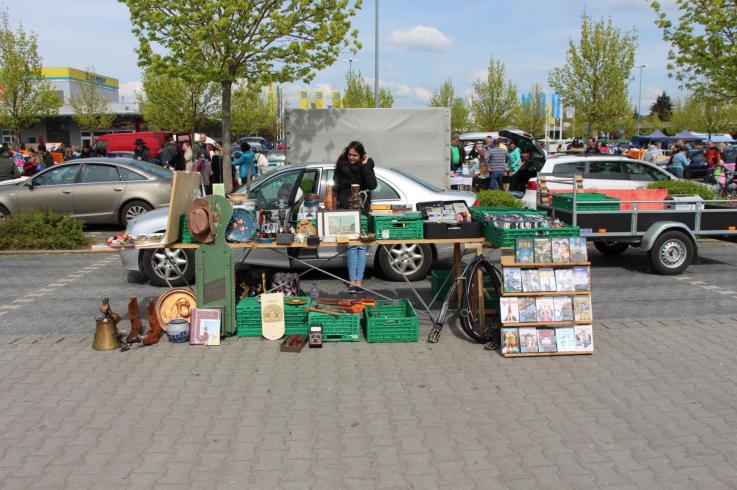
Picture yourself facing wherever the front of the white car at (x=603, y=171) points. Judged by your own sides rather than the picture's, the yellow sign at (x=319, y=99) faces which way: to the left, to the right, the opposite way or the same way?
to the right

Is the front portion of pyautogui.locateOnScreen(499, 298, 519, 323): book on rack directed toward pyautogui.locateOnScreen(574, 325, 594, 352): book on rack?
no

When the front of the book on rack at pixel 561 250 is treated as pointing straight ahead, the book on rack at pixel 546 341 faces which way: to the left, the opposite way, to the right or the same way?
the same way

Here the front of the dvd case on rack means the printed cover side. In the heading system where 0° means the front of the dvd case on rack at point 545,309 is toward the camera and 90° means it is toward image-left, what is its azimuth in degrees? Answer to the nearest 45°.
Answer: approximately 0°

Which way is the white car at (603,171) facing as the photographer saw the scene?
facing to the right of the viewer

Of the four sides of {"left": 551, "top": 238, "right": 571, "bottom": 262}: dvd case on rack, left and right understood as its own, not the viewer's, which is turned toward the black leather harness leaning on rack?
right

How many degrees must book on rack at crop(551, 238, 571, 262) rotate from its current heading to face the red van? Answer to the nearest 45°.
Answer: approximately 135° to its right

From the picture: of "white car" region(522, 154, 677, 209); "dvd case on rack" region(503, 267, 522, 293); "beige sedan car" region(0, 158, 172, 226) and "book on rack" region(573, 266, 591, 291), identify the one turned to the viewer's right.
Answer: the white car

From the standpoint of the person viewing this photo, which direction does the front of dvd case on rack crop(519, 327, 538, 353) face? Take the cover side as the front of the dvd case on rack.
facing the viewer

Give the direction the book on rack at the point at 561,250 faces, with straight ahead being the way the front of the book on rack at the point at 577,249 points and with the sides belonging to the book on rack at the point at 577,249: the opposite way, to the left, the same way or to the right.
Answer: the same way

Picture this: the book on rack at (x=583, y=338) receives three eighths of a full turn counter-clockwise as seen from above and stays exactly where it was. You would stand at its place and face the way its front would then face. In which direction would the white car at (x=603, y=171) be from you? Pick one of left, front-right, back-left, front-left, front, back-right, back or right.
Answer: front-left

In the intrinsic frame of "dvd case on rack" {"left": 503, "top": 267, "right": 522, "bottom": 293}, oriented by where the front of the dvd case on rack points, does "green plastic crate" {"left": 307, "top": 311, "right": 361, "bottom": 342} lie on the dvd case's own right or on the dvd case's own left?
on the dvd case's own right

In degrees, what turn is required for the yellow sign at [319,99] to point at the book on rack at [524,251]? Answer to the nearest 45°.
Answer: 0° — it already faces it

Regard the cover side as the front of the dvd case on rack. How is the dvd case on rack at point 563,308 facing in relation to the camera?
toward the camera

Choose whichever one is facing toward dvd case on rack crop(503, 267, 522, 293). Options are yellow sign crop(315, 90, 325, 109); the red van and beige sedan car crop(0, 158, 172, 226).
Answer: the yellow sign

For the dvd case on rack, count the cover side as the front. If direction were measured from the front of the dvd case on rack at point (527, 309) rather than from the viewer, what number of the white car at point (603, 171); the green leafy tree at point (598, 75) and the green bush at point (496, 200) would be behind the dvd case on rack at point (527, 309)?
3

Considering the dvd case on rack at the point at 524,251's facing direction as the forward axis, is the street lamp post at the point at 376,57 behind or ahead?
behind

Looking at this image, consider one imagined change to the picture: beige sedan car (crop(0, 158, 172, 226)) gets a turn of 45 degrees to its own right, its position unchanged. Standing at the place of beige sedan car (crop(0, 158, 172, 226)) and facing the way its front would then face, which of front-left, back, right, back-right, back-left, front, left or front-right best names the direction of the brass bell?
back-left
